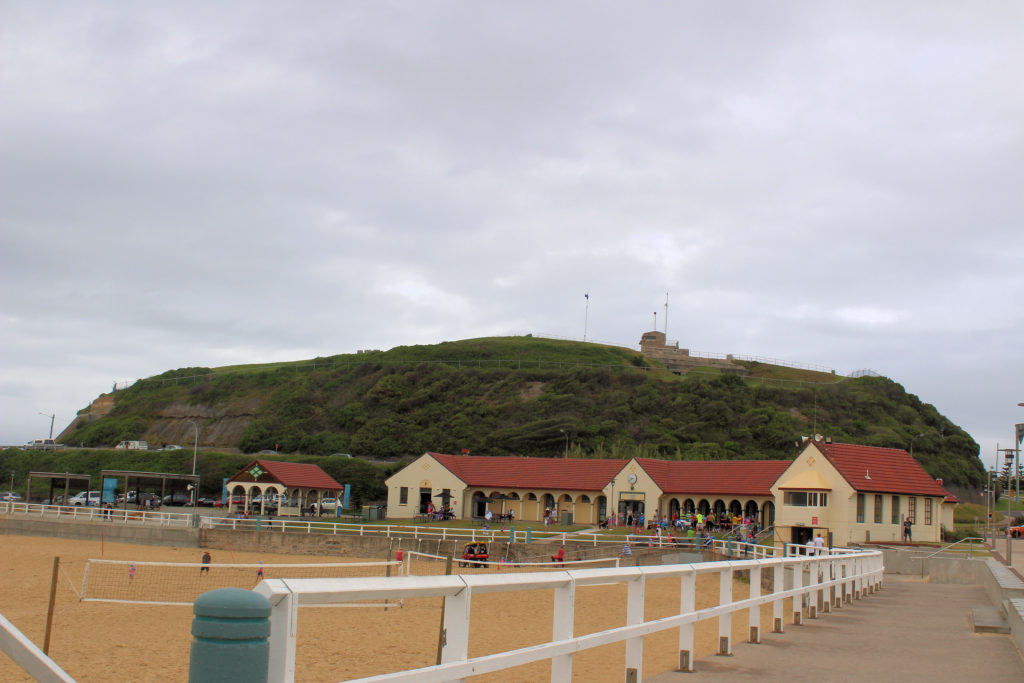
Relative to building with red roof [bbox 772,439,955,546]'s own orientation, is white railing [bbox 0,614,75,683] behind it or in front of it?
in front

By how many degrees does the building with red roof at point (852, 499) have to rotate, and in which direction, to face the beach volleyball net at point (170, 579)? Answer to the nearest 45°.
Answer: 0° — it already faces it

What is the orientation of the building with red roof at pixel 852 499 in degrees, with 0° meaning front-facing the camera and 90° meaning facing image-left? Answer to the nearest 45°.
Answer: approximately 45°
